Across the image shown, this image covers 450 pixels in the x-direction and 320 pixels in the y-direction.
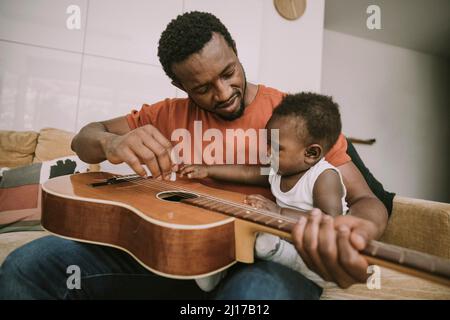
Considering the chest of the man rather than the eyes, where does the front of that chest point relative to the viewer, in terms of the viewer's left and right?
facing the viewer

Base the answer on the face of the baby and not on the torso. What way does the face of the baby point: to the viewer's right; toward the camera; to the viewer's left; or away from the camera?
to the viewer's left

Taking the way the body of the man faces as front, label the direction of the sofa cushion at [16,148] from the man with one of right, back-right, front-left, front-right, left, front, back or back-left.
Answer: back-right

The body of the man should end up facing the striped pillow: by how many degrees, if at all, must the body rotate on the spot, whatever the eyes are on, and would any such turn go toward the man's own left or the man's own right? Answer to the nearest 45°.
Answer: approximately 135° to the man's own right
